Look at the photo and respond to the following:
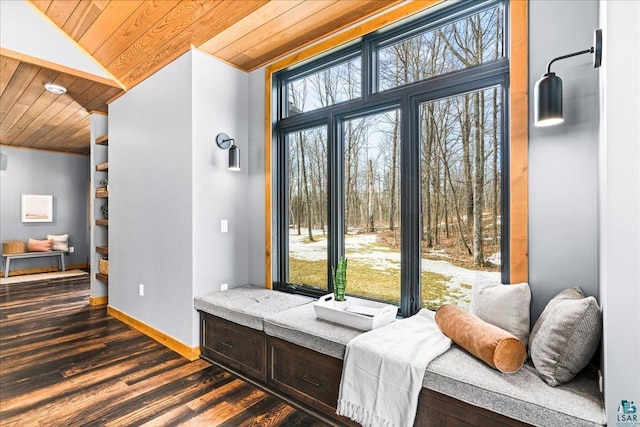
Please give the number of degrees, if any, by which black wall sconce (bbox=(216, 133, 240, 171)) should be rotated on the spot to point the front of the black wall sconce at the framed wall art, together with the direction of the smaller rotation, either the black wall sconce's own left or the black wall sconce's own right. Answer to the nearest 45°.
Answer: approximately 180°

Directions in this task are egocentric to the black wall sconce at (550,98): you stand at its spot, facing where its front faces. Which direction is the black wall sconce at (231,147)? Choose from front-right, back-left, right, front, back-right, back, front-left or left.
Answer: front

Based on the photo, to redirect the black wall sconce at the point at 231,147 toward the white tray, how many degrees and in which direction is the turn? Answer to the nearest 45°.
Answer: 0° — it already faces it

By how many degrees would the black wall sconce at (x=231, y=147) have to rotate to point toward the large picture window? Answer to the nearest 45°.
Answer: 0° — it already faces it

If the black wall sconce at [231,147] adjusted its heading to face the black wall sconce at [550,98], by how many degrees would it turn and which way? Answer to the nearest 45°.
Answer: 0° — it already faces it

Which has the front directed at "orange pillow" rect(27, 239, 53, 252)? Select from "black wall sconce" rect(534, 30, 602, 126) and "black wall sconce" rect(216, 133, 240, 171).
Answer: "black wall sconce" rect(534, 30, 602, 126)

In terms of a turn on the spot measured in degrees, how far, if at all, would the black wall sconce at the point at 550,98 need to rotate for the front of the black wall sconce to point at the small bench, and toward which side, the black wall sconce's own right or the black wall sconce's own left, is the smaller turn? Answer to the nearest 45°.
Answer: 0° — it already faces it

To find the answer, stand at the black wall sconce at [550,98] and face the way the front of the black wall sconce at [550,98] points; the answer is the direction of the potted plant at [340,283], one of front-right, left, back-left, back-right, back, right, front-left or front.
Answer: front

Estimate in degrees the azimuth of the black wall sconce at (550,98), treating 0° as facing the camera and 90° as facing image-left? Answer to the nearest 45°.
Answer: approximately 90°

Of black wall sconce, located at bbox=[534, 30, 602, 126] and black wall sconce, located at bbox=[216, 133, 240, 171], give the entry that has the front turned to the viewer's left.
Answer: black wall sconce, located at bbox=[534, 30, 602, 126]

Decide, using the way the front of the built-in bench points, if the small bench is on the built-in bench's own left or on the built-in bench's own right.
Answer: on the built-in bench's own right

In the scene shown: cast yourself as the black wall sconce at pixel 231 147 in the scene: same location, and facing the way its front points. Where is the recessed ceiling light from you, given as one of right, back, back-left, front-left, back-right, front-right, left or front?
back

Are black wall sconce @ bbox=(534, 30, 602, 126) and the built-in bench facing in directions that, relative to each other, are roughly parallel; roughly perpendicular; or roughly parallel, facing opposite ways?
roughly perpendicular

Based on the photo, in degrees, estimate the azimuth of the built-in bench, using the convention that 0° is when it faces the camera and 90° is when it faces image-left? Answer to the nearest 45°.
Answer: approximately 45°

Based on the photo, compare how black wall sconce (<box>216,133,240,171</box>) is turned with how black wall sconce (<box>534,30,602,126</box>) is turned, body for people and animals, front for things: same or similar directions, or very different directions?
very different directions

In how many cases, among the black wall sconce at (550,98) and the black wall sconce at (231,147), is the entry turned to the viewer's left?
1
